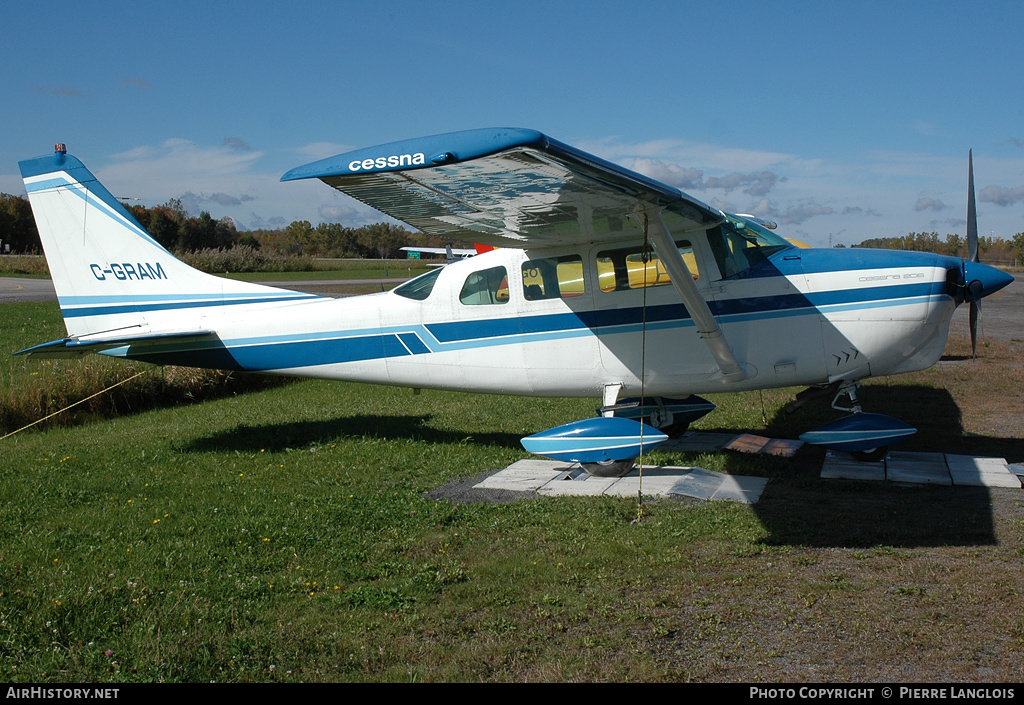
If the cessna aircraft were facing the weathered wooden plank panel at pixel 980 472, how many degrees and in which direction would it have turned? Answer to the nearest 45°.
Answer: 0° — it already faces it

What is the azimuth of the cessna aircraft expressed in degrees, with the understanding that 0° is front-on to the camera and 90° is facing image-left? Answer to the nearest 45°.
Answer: approximately 270°
